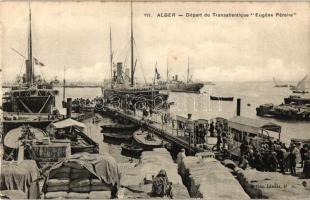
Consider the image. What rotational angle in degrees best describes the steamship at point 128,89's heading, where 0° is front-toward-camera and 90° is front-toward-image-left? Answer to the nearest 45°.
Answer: approximately 315°

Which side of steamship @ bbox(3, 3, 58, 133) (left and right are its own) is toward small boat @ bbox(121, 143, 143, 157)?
back

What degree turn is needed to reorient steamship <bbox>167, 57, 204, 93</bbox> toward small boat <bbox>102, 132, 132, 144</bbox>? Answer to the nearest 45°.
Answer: approximately 180°

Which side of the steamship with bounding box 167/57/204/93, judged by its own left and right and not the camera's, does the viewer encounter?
right
